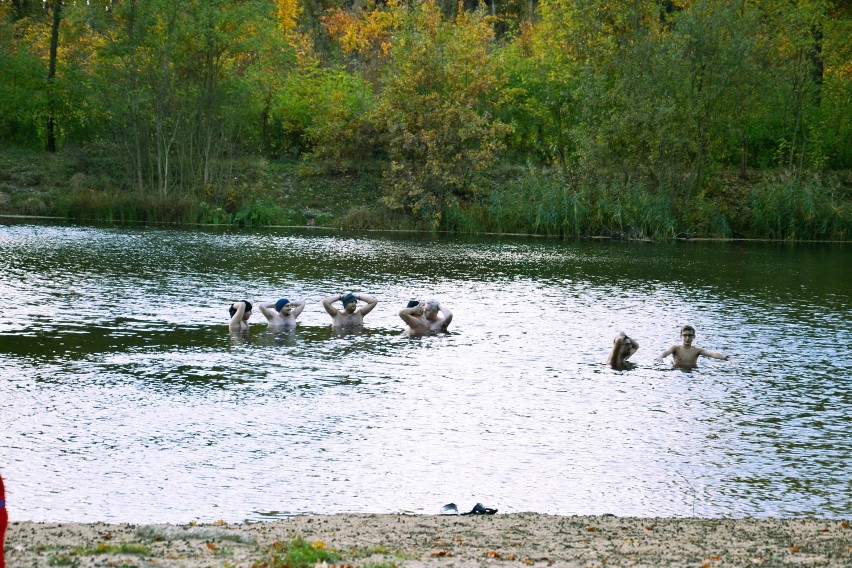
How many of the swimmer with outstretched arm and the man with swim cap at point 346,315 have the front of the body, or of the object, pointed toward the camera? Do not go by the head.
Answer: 2

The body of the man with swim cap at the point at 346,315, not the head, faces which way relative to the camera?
toward the camera

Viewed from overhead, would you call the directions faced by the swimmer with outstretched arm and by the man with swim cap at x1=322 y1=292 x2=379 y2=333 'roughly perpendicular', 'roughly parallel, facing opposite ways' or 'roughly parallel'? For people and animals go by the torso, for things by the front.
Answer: roughly parallel

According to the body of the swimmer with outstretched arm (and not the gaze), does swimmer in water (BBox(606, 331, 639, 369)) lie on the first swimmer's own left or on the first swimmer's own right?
on the first swimmer's own right

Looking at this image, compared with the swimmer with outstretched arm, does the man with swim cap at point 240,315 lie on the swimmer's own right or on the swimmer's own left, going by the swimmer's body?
on the swimmer's own right

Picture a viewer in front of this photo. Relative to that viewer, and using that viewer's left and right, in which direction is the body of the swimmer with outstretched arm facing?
facing the viewer

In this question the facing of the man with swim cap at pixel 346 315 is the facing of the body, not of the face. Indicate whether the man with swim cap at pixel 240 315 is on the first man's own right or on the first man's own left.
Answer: on the first man's own right

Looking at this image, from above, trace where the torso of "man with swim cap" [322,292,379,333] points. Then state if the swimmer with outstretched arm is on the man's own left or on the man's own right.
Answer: on the man's own left

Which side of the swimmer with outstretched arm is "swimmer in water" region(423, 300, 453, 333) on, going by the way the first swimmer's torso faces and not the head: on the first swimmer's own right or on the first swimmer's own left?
on the first swimmer's own right
